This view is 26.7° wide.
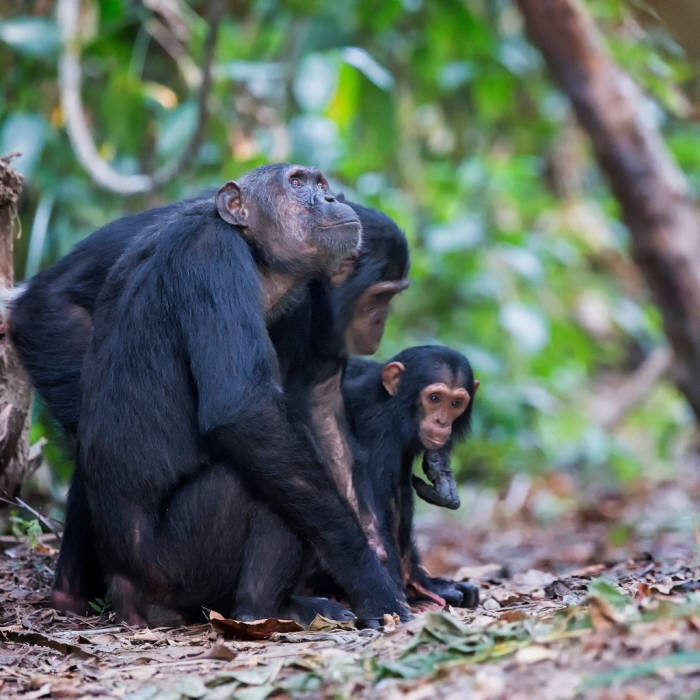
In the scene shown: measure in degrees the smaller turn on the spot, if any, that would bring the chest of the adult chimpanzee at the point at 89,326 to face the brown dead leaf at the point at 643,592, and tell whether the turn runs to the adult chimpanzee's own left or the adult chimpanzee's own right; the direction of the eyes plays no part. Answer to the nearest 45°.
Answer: approximately 45° to the adult chimpanzee's own right

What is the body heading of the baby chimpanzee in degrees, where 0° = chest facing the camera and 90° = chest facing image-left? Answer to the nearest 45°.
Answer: approximately 315°

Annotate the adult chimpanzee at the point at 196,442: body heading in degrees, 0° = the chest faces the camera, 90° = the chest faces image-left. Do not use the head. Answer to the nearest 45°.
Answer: approximately 270°

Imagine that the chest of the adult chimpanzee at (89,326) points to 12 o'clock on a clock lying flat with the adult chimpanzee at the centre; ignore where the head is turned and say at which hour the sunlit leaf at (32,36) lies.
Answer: The sunlit leaf is roughly at 8 o'clock from the adult chimpanzee.
